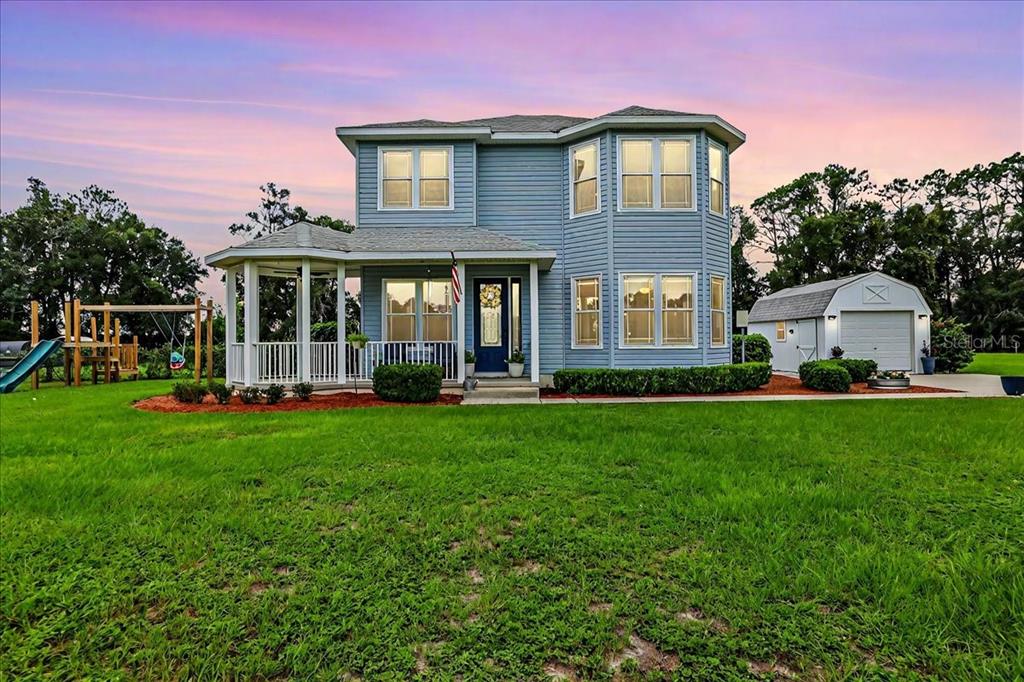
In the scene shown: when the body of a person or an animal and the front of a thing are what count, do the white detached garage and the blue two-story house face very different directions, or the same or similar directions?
same or similar directions

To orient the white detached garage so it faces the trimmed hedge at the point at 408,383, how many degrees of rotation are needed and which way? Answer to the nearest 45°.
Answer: approximately 90° to its right

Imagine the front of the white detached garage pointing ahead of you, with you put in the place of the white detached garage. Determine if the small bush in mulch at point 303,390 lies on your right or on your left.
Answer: on your right

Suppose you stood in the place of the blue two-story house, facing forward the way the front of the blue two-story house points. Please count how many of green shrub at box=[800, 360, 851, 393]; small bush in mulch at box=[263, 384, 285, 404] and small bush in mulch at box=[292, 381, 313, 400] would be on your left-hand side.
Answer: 1

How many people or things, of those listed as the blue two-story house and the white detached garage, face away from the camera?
0

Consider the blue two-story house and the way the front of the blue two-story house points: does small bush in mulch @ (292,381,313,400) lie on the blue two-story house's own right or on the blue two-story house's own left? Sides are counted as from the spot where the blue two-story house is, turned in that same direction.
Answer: on the blue two-story house's own right

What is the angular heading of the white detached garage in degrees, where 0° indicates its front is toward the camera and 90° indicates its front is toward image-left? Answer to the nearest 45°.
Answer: approximately 315°

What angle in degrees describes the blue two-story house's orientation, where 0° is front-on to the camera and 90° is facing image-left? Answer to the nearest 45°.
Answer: approximately 0°

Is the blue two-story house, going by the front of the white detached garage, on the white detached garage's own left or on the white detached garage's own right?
on the white detached garage's own right

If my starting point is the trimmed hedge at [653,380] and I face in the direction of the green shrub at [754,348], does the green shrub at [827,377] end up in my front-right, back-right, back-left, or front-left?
front-right

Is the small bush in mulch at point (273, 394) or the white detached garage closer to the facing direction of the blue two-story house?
the small bush in mulch
